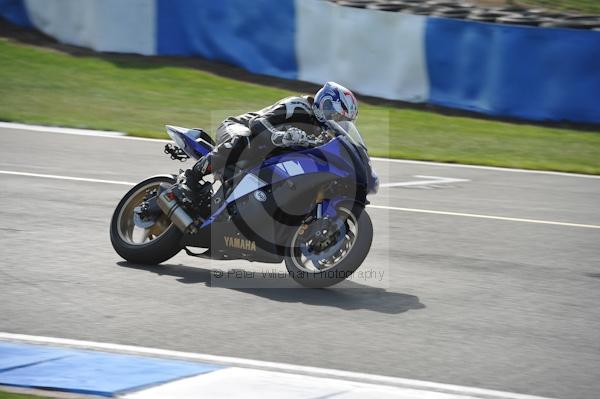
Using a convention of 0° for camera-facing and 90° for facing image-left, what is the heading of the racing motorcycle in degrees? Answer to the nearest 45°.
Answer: approximately 315°

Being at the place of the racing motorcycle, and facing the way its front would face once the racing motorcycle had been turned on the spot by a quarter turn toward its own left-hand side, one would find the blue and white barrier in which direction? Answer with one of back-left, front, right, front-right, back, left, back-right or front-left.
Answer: front-left
